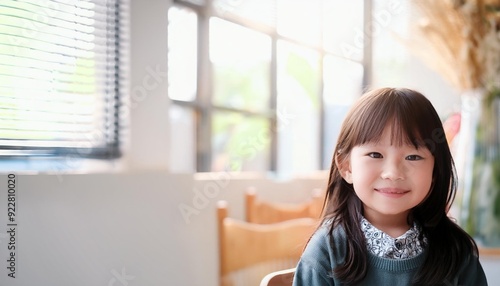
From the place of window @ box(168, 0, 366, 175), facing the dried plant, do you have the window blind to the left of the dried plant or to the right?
right

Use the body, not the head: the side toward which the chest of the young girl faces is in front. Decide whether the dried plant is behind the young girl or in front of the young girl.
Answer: behind

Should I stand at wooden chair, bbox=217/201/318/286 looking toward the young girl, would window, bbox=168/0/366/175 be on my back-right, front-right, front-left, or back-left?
back-left

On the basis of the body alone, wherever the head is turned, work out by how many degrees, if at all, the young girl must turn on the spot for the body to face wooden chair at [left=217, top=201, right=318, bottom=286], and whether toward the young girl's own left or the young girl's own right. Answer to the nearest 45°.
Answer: approximately 135° to the young girl's own right

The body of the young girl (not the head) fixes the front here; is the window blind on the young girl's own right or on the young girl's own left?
on the young girl's own right

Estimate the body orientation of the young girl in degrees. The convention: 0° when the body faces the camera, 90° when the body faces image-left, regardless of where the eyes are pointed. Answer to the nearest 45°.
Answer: approximately 0°
